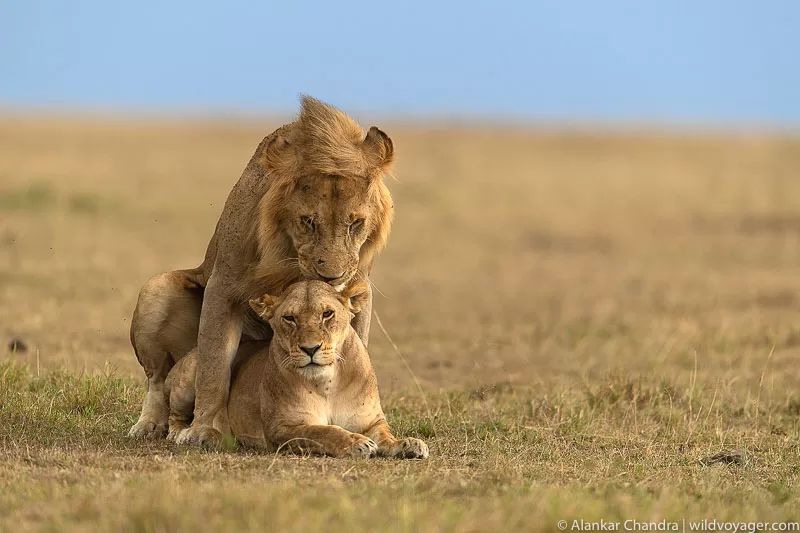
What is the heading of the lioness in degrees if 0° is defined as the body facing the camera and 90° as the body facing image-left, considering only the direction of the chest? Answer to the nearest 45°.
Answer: approximately 315°

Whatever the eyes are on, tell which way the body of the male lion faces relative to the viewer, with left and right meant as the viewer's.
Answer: facing the viewer and to the right of the viewer
